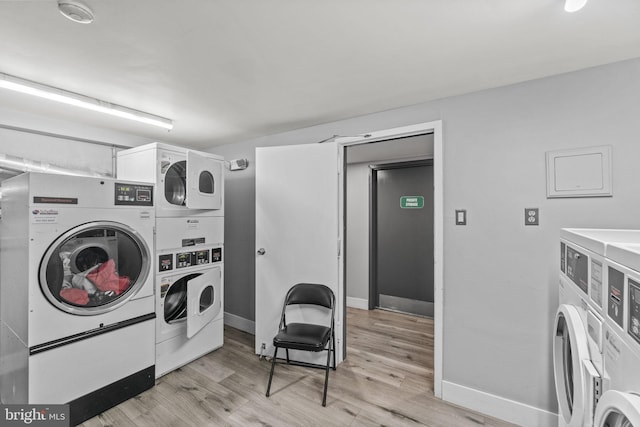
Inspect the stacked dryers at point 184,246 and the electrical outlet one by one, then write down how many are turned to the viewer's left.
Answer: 0

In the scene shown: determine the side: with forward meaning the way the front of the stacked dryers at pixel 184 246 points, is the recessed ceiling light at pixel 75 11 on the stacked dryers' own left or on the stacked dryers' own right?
on the stacked dryers' own right

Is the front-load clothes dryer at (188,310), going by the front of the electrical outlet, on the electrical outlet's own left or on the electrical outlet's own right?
on the electrical outlet's own right

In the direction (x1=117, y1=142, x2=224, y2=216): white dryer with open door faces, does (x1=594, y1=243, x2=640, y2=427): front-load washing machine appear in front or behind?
in front

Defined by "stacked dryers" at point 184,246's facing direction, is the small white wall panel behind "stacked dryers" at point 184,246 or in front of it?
in front

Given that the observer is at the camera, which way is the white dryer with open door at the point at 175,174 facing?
facing the viewer and to the right of the viewer

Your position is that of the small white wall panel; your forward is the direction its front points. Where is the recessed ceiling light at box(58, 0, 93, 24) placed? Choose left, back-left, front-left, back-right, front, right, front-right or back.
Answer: front

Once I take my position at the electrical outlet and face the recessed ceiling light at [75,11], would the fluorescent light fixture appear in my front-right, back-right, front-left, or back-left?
front-right

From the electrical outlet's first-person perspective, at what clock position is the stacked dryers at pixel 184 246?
The stacked dryers is roughly at 2 o'clock from the electrical outlet.

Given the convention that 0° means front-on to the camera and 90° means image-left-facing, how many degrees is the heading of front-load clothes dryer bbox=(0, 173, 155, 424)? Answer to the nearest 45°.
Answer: approximately 315°

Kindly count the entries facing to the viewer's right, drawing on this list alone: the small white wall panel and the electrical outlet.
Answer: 0

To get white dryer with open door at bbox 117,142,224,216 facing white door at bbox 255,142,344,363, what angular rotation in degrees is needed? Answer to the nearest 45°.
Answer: approximately 45° to its left

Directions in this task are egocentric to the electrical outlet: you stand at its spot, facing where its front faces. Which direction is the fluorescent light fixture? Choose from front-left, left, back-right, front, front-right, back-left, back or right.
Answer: front-right
